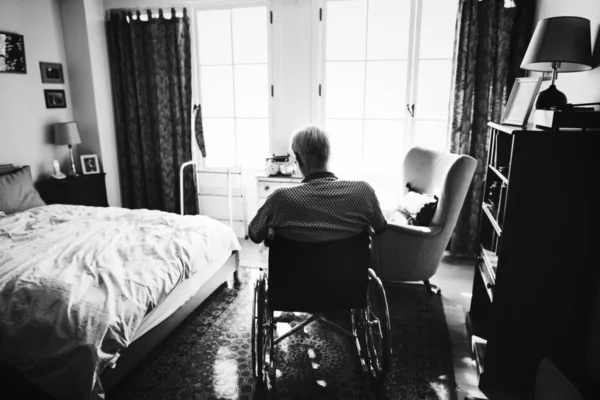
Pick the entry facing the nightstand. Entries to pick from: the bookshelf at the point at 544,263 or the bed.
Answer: the bookshelf

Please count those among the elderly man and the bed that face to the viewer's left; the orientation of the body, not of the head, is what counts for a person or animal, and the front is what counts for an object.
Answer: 0

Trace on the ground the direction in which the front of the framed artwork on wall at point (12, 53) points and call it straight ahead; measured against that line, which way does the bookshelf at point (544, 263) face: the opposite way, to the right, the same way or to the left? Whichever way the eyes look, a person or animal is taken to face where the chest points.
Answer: the opposite way

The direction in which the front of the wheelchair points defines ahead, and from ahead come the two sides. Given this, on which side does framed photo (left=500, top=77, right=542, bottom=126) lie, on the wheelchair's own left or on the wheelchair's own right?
on the wheelchair's own right

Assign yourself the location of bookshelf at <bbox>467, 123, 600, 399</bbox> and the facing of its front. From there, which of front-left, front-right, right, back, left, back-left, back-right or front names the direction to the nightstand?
front

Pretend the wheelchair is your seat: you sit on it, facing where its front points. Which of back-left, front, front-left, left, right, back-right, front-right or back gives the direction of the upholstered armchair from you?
front-right

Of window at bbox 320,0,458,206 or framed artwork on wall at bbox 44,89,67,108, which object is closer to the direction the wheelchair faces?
the window

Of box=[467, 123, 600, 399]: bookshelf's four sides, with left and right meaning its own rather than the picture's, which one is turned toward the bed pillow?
front

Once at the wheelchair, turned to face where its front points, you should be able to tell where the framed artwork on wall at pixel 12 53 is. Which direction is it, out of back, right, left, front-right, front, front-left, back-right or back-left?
front-left

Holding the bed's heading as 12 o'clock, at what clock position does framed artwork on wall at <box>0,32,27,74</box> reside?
The framed artwork on wall is roughly at 7 o'clock from the bed.

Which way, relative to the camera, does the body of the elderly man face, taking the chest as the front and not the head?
away from the camera

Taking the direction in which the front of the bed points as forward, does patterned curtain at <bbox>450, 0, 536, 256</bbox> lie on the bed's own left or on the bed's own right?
on the bed's own left

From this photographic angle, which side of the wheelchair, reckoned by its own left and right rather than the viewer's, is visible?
back

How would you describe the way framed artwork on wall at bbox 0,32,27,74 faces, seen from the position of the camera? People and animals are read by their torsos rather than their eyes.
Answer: facing the viewer and to the right of the viewer
